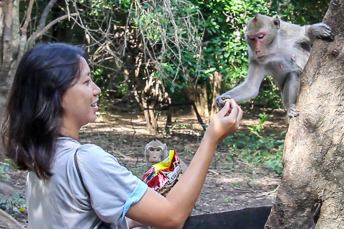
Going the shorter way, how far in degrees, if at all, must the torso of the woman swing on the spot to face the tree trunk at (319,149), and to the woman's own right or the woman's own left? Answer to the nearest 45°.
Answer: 0° — they already face it

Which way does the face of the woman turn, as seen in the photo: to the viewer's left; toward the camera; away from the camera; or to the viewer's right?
to the viewer's right

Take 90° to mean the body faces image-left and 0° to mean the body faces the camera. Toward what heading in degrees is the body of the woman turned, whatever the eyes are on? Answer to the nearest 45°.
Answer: approximately 225°

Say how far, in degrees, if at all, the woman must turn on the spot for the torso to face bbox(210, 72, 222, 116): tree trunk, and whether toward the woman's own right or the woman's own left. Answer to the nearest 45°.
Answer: approximately 45° to the woman's own left

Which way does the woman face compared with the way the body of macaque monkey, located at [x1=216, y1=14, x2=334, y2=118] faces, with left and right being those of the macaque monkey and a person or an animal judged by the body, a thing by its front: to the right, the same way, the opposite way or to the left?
the opposite way
